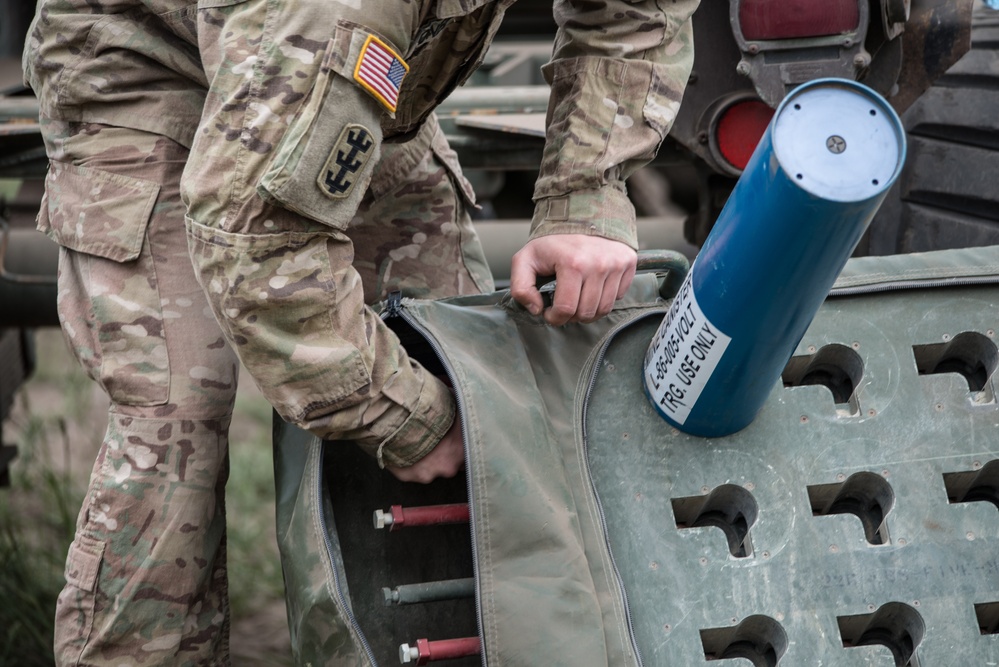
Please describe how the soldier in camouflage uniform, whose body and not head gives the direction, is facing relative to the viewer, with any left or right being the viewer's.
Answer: facing the viewer and to the right of the viewer

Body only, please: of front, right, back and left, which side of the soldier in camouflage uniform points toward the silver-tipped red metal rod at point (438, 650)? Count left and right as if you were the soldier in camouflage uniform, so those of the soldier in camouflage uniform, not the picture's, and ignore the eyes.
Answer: front
